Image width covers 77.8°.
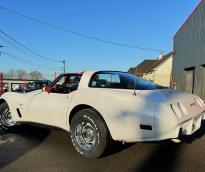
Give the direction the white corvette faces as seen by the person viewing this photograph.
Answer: facing away from the viewer and to the left of the viewer

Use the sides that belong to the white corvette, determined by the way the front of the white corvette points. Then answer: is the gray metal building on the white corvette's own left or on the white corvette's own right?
on the white corvette's own right
